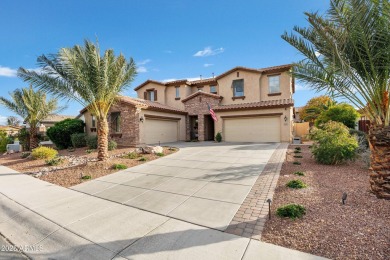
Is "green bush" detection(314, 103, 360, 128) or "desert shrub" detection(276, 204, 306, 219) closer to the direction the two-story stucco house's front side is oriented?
the desert shrub

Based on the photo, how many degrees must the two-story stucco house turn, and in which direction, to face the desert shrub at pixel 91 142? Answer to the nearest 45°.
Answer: approximately 90° to its right

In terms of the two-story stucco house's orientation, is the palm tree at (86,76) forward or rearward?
forward

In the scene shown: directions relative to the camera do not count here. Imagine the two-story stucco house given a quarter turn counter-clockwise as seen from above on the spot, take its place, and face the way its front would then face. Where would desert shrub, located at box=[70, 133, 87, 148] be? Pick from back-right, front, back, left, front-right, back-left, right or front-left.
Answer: back

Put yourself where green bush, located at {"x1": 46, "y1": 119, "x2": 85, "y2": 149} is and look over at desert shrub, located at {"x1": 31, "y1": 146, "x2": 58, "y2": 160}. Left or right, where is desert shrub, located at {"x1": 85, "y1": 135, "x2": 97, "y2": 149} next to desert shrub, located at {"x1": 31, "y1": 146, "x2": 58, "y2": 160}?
left

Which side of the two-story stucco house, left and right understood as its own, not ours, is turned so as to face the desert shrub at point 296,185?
front

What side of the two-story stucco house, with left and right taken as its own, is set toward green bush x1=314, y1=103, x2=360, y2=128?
left

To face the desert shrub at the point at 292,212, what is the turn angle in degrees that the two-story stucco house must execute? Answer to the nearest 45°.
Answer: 0° — it already faces it

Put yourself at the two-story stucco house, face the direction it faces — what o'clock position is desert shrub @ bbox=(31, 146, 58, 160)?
The desert shrub is roughly at 2 o'clock from the two-story stucco house.

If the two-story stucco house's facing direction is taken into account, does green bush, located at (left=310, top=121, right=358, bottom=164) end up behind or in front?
in front

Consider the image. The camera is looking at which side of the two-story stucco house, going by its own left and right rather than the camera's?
front

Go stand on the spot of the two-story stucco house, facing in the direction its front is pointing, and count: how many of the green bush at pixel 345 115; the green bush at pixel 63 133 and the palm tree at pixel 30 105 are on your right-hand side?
2

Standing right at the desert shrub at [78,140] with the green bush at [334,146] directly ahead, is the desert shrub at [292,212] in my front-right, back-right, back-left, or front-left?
front-right

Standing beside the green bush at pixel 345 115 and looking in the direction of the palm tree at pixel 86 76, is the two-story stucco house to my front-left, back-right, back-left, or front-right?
front-right

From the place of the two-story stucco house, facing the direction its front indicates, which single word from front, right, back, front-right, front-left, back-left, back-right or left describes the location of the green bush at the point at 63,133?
right
